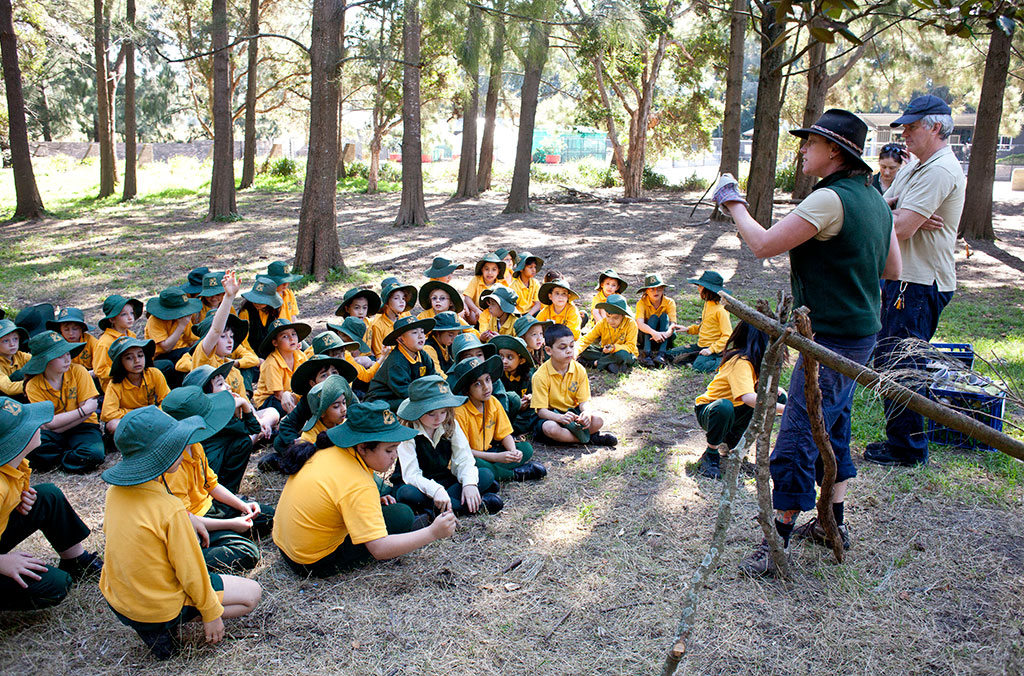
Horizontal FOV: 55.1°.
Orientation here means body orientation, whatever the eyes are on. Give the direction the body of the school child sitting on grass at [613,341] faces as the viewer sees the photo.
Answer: toward the camera

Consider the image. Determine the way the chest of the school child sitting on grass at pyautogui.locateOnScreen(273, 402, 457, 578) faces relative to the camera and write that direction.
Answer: to the viewer's right

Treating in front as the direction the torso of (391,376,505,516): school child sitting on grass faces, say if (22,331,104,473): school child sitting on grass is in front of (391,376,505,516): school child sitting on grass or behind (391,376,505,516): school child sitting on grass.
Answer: behind

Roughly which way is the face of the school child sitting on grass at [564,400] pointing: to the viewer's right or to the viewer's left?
to the viewer's right

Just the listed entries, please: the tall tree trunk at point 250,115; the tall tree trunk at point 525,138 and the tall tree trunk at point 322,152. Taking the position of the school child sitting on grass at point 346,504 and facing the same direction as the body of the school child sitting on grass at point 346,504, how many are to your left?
3

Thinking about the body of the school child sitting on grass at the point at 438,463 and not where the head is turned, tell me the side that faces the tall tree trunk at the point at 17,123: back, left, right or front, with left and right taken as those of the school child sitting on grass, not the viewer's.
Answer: back

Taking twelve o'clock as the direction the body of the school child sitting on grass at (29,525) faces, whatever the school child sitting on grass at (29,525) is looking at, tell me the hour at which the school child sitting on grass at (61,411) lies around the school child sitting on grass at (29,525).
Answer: the school child sitting on grass at (61,411) is roughly at 9 o'clock from the school child sitting on grass at (29,525).

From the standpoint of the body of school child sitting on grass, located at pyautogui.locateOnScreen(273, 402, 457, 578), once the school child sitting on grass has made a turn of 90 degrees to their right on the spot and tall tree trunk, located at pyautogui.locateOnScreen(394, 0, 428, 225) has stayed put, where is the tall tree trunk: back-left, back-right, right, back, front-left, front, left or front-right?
back

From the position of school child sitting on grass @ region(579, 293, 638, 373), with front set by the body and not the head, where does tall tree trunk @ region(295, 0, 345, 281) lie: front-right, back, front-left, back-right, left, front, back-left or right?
back-right

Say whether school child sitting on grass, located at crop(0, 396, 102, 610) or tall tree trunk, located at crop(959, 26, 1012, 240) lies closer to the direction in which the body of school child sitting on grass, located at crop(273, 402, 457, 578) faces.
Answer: the tall tree trunk

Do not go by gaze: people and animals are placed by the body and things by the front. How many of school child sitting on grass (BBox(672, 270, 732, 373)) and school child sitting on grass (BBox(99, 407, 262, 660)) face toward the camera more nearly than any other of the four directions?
0

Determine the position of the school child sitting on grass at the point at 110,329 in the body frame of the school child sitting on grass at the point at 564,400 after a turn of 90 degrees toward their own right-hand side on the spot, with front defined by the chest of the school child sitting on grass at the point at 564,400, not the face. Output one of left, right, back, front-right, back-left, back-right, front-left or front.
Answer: front-right

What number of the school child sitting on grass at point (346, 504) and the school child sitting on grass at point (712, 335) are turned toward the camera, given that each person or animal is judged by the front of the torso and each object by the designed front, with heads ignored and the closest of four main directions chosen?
0

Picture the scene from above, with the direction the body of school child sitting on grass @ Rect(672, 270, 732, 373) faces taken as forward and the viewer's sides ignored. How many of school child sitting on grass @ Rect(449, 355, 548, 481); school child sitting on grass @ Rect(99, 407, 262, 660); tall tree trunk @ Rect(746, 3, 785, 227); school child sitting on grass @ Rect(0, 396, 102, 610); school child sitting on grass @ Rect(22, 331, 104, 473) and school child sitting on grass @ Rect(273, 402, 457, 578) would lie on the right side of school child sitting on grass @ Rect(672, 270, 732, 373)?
1

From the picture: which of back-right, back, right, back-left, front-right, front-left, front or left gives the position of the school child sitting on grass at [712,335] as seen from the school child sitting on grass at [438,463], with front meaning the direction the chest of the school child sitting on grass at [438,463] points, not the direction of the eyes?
left
